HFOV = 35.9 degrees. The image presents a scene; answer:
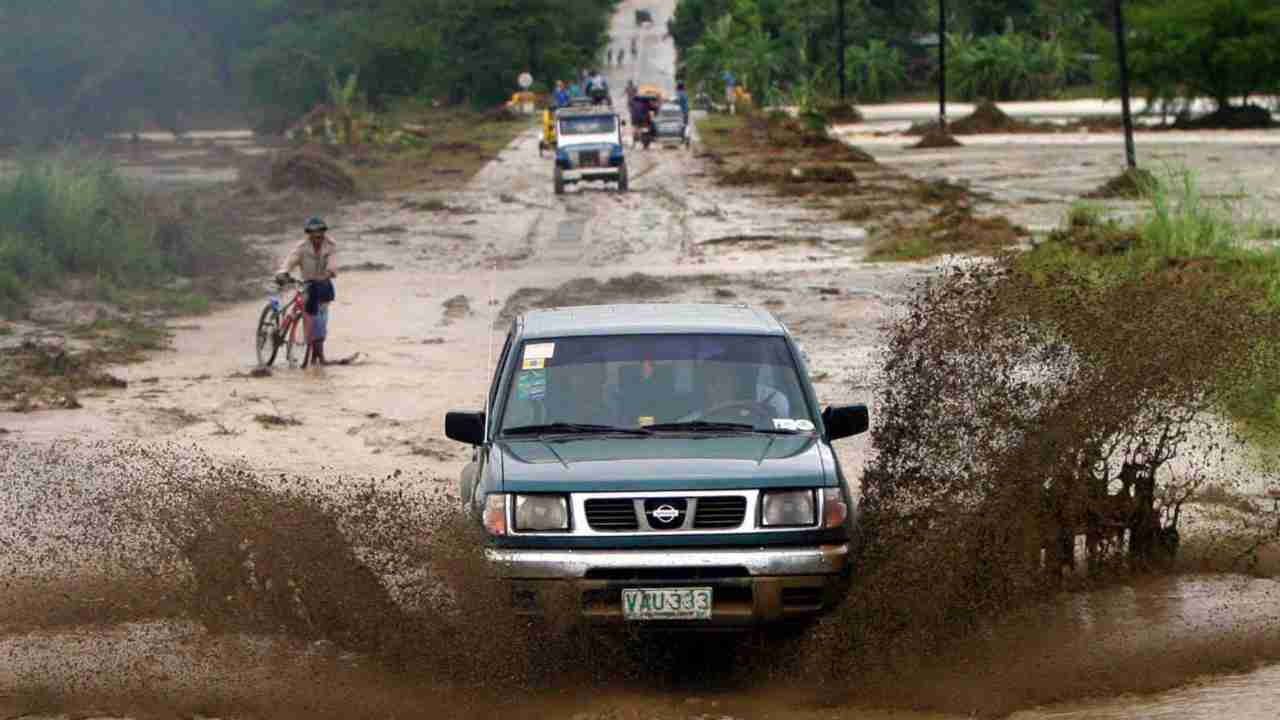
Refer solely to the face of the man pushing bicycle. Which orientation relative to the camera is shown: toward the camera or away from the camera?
toward the camera

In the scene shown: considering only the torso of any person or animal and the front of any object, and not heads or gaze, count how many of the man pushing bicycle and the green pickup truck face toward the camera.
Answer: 2

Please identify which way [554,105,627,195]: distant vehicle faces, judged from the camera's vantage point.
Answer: facing the viewer

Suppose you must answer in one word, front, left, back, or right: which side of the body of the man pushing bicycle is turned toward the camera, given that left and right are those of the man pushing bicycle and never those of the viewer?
front

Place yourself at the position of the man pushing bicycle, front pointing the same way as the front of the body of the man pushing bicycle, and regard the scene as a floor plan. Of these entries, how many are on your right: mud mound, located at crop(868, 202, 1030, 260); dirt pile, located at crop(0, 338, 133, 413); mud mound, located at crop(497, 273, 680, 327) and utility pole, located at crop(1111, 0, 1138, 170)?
1

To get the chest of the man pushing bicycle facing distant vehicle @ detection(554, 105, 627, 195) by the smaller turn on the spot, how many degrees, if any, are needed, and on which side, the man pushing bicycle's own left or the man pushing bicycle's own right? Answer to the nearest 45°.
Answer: approximately 180°

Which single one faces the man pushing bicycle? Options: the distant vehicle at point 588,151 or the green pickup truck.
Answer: the distant vehicle

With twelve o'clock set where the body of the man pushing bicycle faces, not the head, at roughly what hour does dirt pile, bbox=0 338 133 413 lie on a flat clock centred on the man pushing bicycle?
The dirt pile is roughly at 3 o'clock from the man pushing bicycle.

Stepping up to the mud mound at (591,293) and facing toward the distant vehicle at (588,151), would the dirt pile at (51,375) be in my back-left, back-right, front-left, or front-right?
back-left

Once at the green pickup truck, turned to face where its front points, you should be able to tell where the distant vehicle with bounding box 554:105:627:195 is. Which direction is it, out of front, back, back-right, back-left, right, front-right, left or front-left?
back

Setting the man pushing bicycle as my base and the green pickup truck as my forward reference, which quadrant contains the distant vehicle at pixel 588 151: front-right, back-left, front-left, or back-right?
back-left

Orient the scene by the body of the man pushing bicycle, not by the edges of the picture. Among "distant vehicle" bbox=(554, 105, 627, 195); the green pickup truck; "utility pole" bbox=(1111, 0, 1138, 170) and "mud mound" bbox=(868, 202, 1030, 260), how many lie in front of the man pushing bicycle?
1

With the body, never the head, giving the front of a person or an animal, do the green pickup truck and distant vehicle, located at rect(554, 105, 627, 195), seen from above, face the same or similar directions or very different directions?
same or similar directions

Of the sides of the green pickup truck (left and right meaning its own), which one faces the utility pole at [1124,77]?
back

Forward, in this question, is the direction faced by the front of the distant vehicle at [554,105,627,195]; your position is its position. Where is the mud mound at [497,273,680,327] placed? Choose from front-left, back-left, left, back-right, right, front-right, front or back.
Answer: front

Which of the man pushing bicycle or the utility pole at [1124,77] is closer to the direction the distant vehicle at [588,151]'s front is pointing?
the man pushing bicycle

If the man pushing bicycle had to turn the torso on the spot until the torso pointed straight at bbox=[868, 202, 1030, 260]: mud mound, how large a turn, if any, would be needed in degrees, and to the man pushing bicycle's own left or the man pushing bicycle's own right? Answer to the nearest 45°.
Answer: approximately 135° to the man pushing bicycle's own left

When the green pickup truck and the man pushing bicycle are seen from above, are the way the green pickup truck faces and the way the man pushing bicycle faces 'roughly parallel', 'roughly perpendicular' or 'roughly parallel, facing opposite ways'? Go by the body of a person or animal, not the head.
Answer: roughly parallel

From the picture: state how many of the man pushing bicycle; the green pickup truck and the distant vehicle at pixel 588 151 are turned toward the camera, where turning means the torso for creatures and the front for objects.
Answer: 3

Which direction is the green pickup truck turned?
toward the camera
